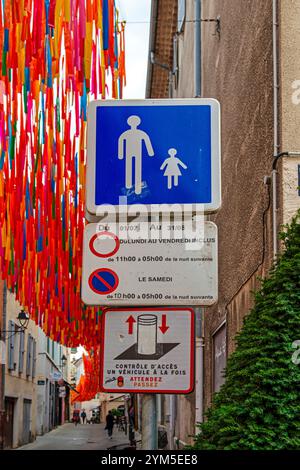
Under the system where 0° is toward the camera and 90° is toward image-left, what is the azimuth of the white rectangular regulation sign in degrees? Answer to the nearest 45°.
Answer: approximately 0°

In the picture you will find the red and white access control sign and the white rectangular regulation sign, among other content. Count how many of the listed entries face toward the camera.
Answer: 2

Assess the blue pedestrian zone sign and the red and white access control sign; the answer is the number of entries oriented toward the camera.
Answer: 2

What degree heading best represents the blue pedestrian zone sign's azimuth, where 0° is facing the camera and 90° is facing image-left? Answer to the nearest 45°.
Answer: approximately 0°
